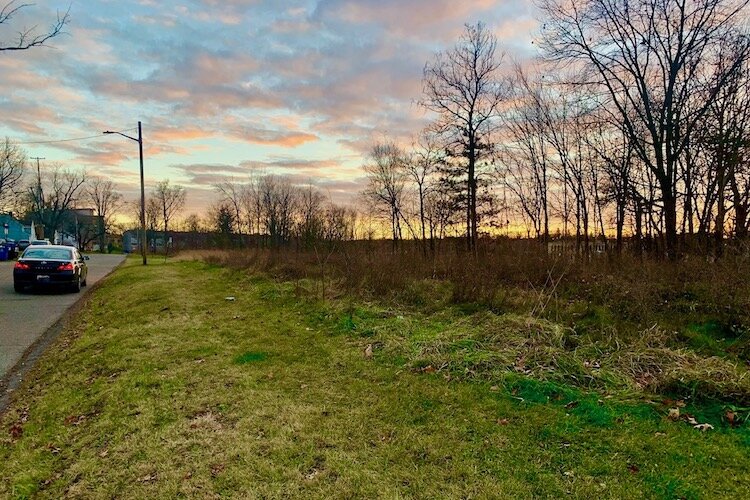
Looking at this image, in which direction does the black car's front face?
away from the camera
